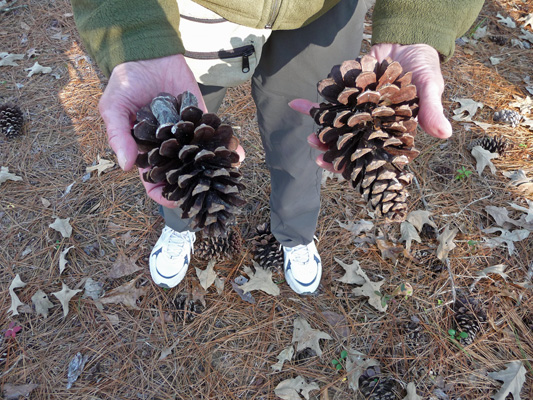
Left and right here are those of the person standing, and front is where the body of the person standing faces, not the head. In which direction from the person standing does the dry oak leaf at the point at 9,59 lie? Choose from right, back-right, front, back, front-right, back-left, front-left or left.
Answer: back-right

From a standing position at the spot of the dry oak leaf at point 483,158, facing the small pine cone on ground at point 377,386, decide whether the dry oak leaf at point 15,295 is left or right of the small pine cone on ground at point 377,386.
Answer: right

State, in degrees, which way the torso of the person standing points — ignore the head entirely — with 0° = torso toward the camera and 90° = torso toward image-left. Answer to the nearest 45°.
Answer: approximately 0°

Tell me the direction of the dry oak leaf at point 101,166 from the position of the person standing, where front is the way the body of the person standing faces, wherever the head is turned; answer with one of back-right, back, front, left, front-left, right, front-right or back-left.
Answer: back-right

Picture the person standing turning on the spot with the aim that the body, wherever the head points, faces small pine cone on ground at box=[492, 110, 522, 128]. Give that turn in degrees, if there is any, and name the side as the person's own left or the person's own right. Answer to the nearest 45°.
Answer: approximately 135° to the person's own left

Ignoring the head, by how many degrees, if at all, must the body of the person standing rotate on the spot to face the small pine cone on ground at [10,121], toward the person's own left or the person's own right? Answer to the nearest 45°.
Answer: approximately 135° to the person's own right

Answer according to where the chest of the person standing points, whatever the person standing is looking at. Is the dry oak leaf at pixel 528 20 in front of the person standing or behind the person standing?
behind
